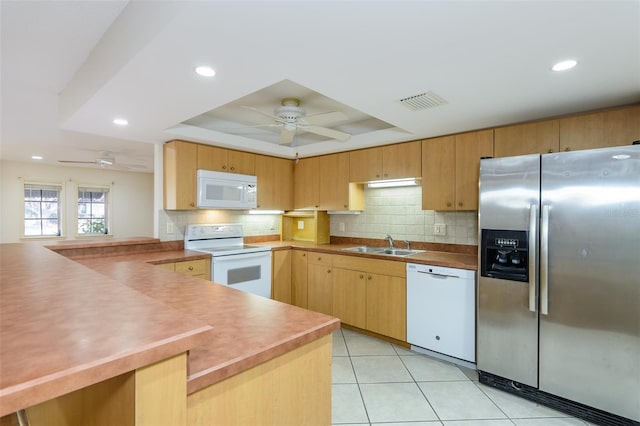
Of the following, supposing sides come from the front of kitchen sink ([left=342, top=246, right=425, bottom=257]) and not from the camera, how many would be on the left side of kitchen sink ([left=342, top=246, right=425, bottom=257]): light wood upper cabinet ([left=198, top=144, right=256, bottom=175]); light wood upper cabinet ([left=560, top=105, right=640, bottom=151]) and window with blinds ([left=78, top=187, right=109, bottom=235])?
1

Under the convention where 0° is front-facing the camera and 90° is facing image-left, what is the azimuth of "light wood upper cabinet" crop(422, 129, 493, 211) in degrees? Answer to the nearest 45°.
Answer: approximately 45°

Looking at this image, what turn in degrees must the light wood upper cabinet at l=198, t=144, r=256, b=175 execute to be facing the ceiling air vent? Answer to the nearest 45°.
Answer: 0° — it already faces it

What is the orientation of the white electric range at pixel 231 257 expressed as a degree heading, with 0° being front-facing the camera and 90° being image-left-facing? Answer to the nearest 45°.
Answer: approximately 315°

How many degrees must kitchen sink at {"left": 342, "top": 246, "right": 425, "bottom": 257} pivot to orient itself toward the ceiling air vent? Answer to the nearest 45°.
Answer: approximately 45° to its left

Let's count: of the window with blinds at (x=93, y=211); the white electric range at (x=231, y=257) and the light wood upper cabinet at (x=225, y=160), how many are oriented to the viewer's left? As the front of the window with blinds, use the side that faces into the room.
0

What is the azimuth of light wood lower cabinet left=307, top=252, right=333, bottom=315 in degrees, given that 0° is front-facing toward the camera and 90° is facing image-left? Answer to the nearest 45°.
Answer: approximately 45°

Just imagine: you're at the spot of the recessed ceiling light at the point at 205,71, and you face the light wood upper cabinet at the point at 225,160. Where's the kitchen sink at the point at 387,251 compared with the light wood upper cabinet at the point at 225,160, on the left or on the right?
right

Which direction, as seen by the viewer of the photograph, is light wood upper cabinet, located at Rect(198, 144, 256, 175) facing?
facing the viewer and to the right of the viewer

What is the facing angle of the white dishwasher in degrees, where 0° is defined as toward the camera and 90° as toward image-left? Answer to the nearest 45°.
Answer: approximately 45°

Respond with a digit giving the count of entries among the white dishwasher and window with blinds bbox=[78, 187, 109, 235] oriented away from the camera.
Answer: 0

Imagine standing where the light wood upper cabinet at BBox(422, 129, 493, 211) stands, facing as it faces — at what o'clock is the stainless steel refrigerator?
The stainless steel refrigerator is roughly at 9 o'clock from the light wood upper cabinet.

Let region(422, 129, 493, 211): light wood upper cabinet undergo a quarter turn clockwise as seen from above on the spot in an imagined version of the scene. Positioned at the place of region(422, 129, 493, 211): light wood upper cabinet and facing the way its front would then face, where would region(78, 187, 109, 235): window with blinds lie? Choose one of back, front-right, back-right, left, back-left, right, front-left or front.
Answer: front-left

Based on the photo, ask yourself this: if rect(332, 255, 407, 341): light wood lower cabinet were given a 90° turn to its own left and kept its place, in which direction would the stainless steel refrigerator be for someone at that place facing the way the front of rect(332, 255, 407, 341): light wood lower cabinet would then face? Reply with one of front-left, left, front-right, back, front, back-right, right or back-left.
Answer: front
